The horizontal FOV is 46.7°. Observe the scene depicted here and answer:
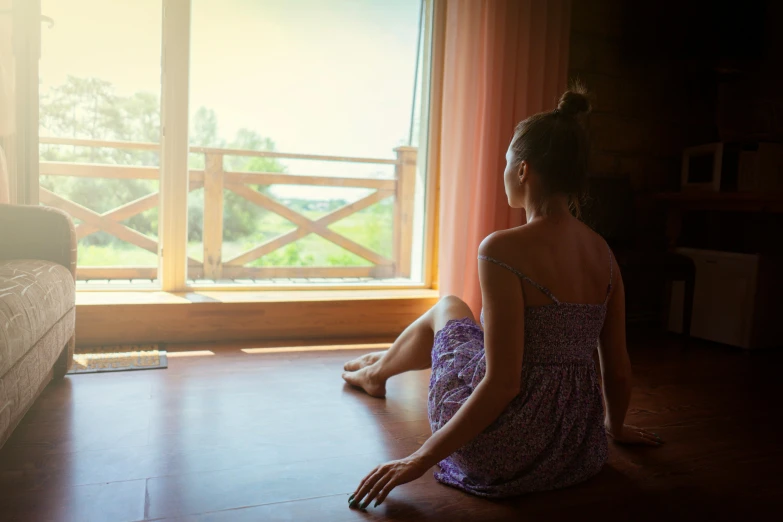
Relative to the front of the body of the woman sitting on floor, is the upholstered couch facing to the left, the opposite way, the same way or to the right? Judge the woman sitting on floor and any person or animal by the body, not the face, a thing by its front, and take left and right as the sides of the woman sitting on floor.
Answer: to the right

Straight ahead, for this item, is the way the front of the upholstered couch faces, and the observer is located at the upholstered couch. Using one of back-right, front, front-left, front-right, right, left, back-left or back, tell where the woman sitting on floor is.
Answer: front-right

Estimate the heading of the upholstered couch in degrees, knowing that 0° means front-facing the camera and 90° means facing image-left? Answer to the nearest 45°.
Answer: approximately 270°

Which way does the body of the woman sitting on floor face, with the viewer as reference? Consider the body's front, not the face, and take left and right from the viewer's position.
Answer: facing away from the viewer and to the left of the viewer

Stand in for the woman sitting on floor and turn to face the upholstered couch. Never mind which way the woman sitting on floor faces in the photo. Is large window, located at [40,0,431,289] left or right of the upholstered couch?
right

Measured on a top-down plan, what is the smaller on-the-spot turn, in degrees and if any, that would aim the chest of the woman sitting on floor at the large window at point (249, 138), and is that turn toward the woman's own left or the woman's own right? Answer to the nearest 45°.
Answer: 0° — they already face it

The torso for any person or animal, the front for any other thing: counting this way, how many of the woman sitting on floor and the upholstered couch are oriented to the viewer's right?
1

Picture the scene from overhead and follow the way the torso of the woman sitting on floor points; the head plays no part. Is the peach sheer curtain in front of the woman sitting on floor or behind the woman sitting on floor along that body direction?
in front

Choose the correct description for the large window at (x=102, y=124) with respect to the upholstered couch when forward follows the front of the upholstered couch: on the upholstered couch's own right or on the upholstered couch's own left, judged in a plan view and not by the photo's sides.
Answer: on the upholstered couch's own left

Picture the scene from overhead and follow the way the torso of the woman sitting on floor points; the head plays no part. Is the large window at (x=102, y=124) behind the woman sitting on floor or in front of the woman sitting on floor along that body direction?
in front

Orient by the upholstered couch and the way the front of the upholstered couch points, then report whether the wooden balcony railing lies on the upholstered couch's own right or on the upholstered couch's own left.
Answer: on the upholstered couch's own left

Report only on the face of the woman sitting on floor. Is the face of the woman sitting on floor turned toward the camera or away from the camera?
away from the camera

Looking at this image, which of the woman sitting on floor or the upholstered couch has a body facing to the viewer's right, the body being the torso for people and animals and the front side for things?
the upholstered couch

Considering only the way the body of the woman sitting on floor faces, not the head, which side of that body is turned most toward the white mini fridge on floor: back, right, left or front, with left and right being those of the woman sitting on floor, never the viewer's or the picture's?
right
